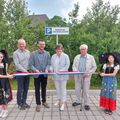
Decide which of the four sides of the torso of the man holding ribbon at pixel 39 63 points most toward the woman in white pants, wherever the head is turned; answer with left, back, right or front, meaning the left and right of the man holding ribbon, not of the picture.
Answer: left

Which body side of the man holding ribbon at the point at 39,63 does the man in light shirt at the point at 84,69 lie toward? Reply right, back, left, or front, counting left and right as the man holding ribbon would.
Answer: left

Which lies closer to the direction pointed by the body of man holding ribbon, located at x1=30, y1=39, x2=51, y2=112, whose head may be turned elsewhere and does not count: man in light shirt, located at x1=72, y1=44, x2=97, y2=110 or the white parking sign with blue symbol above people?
the man in light shirt

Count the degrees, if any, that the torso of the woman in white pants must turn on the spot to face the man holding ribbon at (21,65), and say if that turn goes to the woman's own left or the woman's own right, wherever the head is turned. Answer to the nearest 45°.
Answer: approximately 90° to the woman's own right

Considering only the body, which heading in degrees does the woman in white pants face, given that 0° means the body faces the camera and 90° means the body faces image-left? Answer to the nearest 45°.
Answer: approximately 0°

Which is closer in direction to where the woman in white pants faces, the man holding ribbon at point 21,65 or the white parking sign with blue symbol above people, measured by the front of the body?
the man holding ribbon

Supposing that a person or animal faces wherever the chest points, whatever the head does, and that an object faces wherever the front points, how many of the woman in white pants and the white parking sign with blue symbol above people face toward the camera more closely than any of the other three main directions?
2

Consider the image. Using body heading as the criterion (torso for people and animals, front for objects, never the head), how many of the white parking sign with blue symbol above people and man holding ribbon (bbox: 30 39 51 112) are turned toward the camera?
2

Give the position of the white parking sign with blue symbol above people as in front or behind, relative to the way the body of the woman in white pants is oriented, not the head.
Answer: behind
